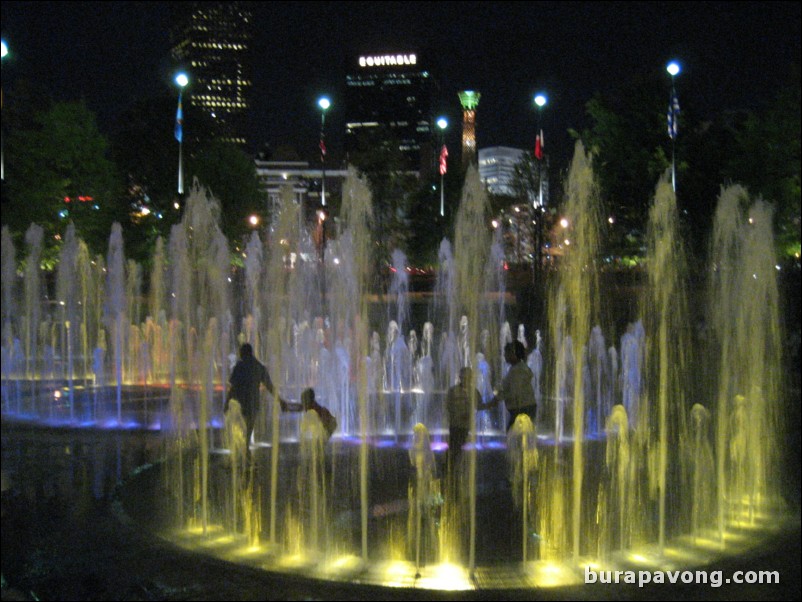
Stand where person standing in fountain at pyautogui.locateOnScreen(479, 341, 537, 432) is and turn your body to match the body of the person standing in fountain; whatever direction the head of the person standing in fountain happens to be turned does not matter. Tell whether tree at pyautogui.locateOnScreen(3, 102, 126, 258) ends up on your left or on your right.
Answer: on your right

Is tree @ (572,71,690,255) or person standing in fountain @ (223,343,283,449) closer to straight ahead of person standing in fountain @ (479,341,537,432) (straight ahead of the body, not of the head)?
the person standing in fountain

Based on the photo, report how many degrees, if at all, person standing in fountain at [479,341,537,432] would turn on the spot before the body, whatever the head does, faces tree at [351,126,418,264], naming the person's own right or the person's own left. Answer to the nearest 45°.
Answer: approximately 90° to the person's own right

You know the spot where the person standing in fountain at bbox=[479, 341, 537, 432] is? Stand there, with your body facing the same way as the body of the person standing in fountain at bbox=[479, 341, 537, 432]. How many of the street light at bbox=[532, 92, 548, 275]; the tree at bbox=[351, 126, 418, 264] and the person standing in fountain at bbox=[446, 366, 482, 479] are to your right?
2

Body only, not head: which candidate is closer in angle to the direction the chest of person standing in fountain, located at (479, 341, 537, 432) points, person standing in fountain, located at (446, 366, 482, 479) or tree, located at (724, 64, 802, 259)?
the person standing in fountain

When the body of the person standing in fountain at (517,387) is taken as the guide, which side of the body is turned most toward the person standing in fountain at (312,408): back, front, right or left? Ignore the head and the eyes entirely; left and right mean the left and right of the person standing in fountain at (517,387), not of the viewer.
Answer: front

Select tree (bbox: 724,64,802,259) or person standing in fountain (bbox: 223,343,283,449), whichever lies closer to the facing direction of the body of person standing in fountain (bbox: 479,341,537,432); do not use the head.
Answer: the person standing in fountain

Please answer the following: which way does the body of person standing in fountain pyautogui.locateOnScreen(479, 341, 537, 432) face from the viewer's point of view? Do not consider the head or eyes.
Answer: to the viewer's left

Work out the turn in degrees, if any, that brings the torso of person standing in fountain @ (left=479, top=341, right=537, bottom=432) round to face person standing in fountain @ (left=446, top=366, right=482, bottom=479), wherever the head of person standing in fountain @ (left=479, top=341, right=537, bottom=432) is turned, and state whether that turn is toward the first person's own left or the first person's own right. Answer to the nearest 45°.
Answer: approximately 45° to the first person's own left

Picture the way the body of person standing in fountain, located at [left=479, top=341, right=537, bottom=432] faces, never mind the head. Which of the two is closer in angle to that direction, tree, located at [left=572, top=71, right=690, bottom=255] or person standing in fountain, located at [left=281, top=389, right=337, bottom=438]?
the person standing in fountain

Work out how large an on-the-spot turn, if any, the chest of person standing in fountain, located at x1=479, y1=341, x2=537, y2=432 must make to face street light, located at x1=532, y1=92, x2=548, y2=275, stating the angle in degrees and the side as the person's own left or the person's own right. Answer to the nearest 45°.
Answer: approximately 90° to the person's own right

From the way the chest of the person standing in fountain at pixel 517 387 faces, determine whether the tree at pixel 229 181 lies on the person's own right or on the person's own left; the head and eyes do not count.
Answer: on the person's own right
